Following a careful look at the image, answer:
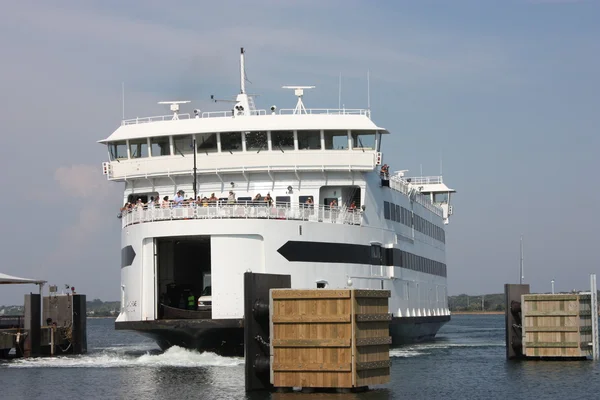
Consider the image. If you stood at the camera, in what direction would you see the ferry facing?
facing the viewer and to the left of the viewer

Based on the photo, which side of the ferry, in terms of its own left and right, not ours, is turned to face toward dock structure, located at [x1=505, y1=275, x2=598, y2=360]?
left

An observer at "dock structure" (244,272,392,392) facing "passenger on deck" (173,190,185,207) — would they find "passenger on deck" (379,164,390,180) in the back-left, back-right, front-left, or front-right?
front-right

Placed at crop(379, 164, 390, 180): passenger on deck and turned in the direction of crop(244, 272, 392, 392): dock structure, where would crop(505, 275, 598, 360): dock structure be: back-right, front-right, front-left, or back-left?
front-left

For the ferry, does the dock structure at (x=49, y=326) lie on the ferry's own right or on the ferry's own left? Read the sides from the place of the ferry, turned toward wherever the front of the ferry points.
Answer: on the ferry's own right

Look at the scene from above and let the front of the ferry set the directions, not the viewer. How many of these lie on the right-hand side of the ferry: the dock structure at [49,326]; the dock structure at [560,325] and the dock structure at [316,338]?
1

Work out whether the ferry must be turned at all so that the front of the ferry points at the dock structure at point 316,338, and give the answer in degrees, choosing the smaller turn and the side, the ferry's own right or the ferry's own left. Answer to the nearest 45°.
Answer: approximately 45° to the ferry's own left
